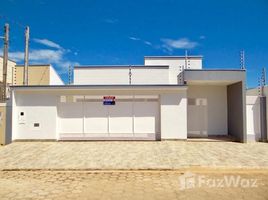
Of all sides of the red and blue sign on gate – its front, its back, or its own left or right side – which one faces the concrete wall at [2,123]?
right

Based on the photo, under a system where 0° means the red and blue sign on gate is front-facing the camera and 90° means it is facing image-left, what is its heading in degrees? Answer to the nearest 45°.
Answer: approximately 0°

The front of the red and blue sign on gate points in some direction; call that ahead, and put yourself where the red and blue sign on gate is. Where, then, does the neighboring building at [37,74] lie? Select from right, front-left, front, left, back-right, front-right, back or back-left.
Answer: back-right

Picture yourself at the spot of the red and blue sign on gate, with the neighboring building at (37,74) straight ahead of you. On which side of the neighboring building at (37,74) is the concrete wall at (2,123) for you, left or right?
left

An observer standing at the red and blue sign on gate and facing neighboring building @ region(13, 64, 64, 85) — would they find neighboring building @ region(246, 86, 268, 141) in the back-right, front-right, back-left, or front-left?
back-right

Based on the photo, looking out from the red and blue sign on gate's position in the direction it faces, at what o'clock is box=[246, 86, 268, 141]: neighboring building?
The neighboring building is roughly at 9 o'clock from the red and blue sign on gate.
